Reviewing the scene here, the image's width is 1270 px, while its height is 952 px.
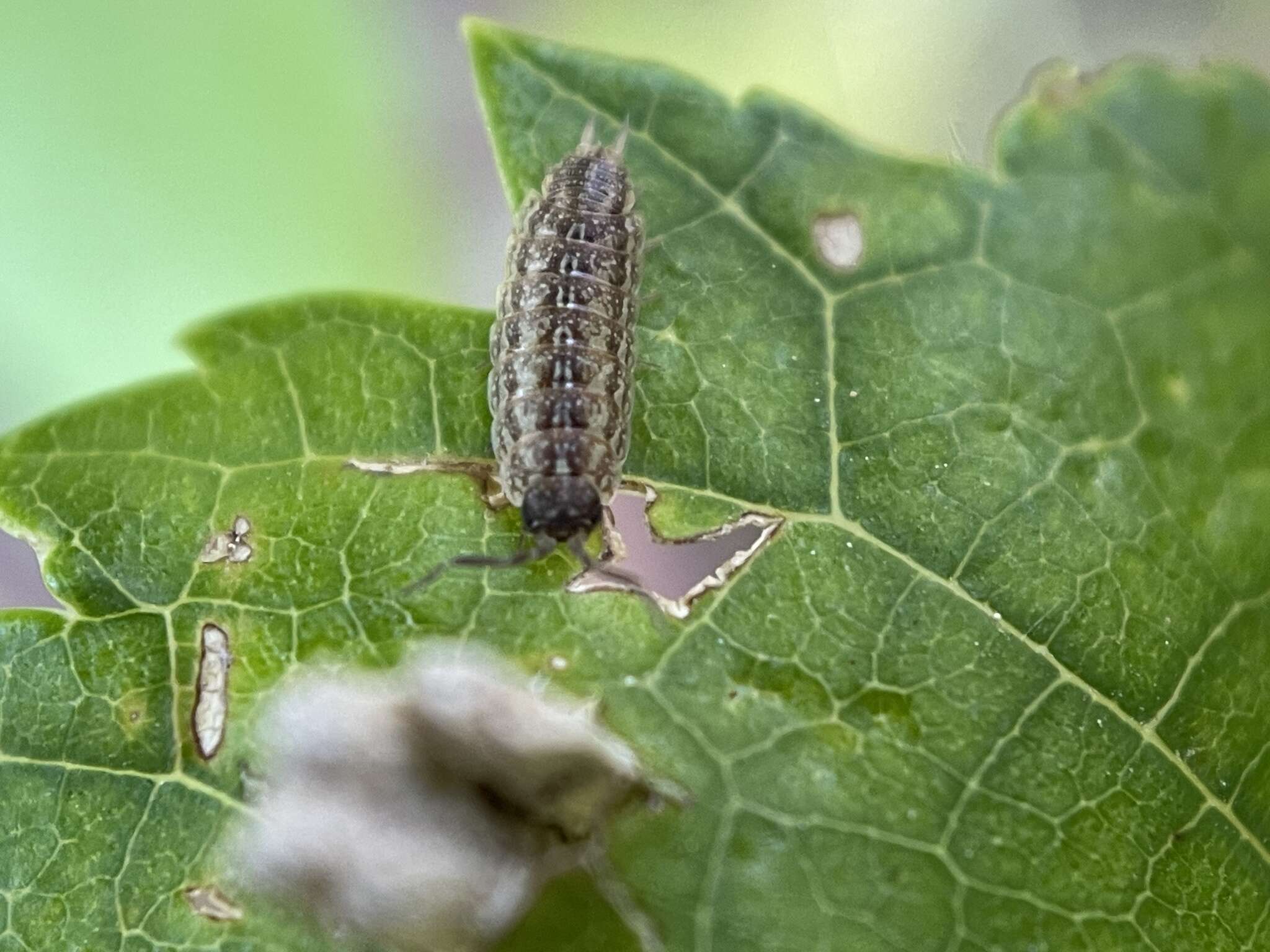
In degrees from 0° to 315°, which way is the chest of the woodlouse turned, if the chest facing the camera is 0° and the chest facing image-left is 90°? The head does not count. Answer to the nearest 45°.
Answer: approximately 0°
